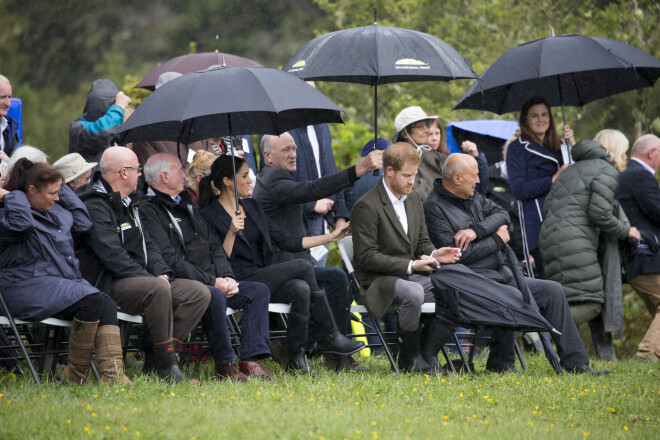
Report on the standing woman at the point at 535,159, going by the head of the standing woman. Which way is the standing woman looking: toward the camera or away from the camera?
toward the camera

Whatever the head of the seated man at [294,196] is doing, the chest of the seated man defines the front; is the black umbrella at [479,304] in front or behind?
in front

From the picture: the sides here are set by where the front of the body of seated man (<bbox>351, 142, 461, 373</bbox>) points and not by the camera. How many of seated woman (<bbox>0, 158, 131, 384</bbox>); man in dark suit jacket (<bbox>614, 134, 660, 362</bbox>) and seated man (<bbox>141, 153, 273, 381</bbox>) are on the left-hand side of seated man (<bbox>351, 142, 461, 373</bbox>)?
1

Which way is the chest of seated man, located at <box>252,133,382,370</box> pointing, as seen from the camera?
to the viewer's right

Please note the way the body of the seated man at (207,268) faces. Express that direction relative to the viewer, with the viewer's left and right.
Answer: facing the viewer and to the right of the viewer

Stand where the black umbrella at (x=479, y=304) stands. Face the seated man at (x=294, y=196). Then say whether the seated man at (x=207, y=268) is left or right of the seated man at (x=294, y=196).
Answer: left

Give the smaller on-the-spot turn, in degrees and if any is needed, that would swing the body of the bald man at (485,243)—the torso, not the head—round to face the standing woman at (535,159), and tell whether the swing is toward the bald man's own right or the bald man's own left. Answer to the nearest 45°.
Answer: approximately 135° to the bald man's own left

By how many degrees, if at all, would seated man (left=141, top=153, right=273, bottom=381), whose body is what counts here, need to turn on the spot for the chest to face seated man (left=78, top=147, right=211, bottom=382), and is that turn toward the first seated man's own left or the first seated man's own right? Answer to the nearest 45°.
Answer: approximately 90° to the first seated man's own right
